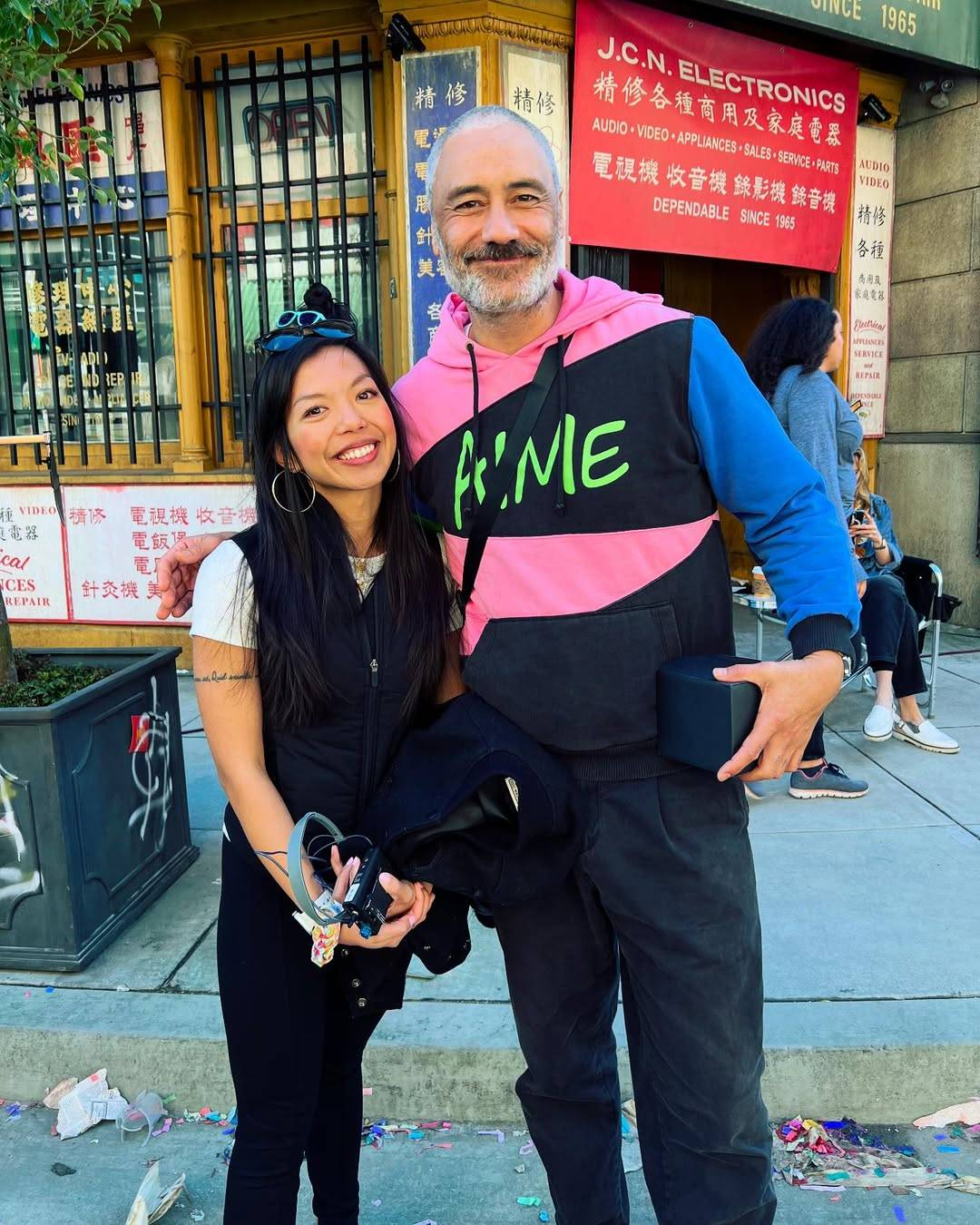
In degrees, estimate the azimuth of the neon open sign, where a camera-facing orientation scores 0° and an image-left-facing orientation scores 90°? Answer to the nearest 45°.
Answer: approximately 0°

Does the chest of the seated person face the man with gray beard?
yes

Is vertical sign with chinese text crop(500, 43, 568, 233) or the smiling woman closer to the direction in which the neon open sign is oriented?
the smiling woman

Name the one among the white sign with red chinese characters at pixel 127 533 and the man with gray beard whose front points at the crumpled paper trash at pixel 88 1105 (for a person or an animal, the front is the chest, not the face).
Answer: the white sign with red chinese characters
